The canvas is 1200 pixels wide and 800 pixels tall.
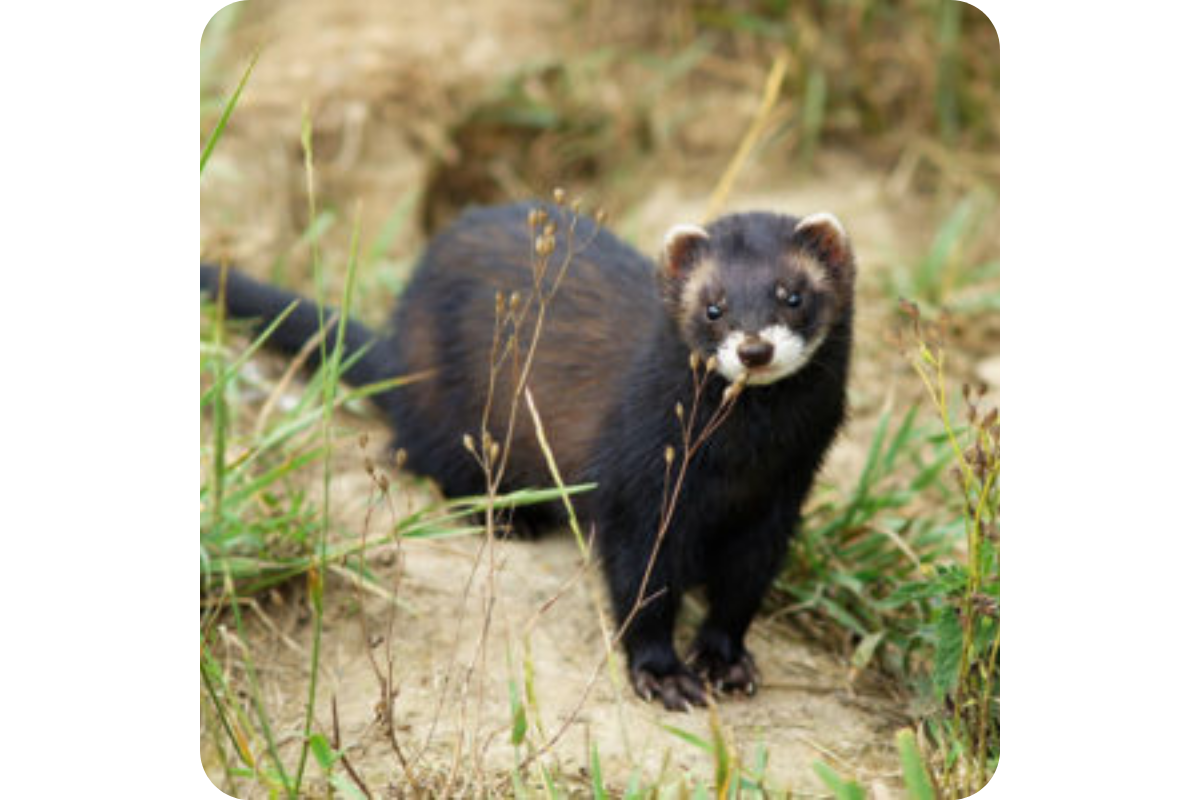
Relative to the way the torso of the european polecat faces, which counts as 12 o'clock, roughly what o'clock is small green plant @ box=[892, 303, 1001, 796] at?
The small green plant is roughly at 12 o'clock from the european polecat.

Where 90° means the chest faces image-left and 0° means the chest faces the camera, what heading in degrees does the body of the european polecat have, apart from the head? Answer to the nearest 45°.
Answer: approximately 315°
